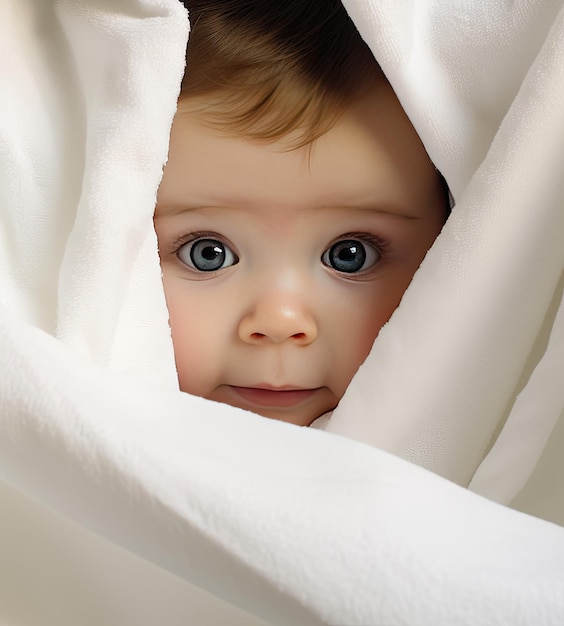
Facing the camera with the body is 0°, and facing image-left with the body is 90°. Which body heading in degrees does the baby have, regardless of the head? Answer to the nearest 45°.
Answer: approximately 0°
